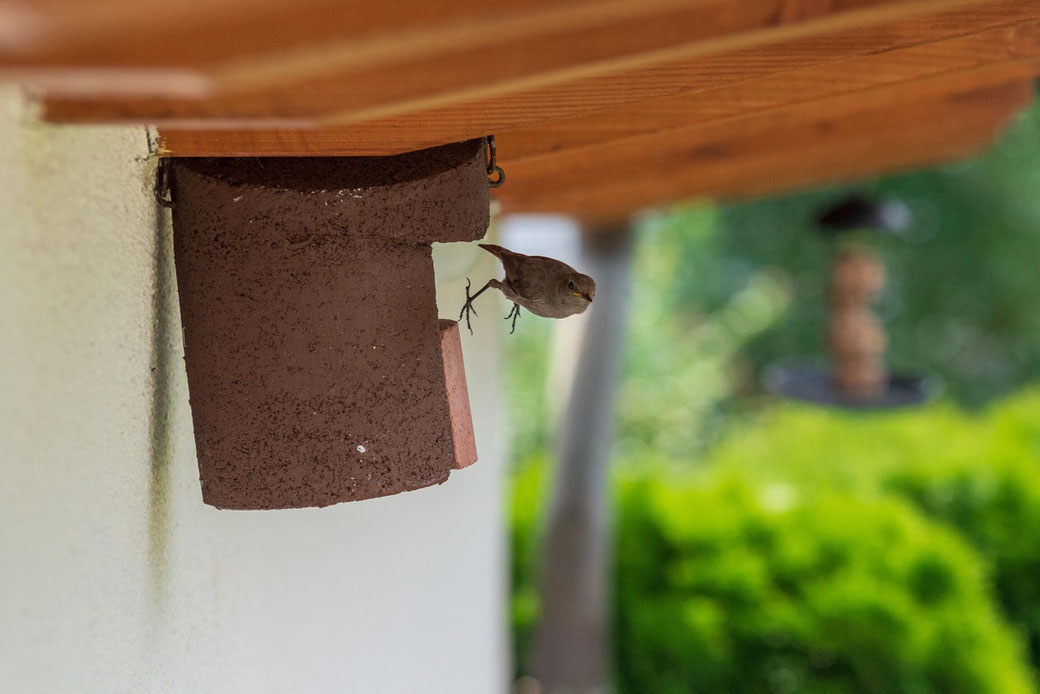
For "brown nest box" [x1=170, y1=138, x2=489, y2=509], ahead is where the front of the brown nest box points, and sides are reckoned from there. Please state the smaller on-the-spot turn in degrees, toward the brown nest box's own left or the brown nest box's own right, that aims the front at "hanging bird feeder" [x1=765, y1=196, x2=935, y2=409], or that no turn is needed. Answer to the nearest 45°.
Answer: approximately 45° to the brown nest box's own left

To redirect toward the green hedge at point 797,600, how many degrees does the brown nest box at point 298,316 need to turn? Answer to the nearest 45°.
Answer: approximately 45° to its left

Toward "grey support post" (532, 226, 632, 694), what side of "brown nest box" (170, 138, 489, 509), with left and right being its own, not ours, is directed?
left

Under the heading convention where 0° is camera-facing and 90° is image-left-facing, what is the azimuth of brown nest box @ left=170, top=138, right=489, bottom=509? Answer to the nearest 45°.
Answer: approximately 270°
